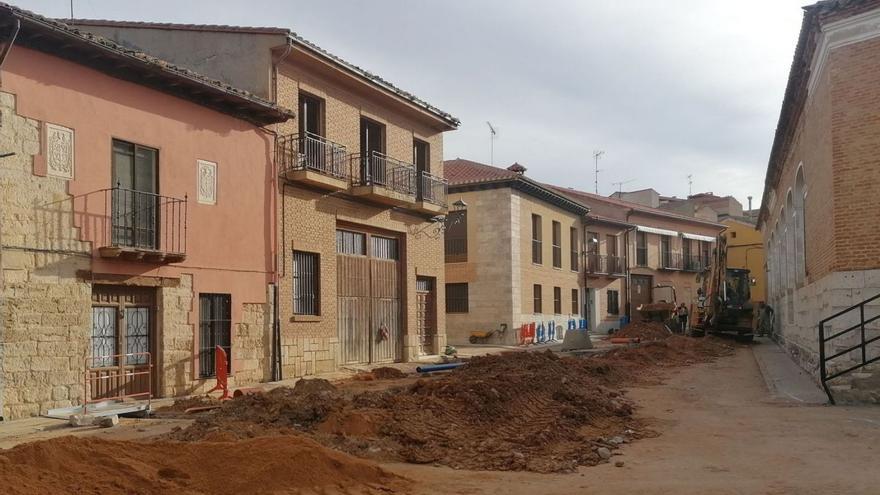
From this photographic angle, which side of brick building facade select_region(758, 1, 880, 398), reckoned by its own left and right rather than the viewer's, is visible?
left

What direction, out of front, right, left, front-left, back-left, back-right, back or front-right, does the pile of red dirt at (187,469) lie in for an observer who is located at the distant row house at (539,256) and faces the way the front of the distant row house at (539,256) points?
front-right

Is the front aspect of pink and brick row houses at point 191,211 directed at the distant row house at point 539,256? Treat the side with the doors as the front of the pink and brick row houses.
no

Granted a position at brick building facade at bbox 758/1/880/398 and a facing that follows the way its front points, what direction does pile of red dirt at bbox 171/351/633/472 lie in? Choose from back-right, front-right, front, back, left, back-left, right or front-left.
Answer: front-left

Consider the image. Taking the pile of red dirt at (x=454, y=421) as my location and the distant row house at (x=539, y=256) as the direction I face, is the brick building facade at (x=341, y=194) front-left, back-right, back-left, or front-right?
front-left

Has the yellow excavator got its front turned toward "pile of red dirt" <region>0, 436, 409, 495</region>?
yes

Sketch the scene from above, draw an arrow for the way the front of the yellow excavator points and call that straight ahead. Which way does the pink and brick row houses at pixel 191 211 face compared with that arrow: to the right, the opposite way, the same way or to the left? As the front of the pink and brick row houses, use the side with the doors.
to the left

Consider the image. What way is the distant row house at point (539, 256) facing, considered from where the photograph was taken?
facing the viewer and to the right of the viewer

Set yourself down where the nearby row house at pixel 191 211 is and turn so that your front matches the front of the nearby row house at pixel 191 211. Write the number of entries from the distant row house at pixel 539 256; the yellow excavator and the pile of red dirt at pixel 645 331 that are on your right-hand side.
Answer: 0

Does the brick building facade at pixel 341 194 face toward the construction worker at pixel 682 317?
no

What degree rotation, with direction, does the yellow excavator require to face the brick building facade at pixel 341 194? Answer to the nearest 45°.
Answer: approximately 45° to its right

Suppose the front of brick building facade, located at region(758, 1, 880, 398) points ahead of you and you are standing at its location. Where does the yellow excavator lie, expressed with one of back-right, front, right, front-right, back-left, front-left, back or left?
right

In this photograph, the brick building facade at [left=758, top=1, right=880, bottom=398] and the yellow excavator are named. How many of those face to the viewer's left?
1

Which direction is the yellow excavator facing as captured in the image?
toward the camera
